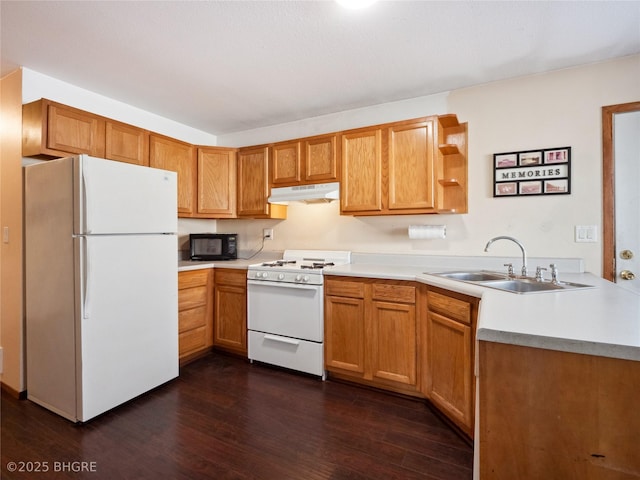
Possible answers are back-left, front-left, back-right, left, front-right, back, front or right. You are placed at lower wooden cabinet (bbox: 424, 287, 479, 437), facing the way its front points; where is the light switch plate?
back

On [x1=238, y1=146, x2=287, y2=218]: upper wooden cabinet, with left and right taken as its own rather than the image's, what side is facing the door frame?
left

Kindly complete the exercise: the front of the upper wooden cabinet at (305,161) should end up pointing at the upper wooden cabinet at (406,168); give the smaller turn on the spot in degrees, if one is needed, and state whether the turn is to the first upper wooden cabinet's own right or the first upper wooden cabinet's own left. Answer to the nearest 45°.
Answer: approximately 90° to the first upper wooden cabinet's own left

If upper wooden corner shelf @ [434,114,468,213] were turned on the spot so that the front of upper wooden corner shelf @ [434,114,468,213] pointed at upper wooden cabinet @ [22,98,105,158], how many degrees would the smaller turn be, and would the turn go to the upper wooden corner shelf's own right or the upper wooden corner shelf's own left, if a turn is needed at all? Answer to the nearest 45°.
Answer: approximately 45° to the upper wooden corner shelf's own right
